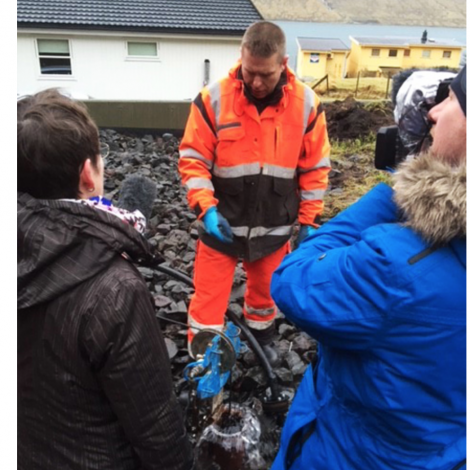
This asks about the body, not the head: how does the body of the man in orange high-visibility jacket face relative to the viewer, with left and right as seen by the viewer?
facing the viewer

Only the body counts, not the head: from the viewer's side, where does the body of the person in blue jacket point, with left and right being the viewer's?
facing away from the viewer and to the left of the viewer

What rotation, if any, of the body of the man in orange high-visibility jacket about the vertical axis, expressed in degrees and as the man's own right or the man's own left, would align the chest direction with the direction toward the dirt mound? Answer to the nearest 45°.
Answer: approximately 180°

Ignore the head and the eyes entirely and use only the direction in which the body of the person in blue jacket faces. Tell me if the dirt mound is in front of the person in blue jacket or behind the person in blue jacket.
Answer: in front

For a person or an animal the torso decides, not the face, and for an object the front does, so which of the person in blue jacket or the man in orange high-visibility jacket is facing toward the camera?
the man in orange high-visibility jacket

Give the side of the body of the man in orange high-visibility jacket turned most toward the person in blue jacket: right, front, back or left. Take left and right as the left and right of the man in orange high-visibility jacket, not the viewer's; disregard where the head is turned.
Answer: front

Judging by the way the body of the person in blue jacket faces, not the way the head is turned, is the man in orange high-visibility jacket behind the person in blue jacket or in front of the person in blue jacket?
in front

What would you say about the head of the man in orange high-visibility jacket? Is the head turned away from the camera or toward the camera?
toward the camera

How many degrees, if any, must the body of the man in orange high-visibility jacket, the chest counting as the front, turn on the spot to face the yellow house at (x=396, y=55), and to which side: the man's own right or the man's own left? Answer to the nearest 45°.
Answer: approximately 180°

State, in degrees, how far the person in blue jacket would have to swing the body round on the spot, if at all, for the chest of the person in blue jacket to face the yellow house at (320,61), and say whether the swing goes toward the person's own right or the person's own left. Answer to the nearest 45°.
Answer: approximately 45° to the person's own right

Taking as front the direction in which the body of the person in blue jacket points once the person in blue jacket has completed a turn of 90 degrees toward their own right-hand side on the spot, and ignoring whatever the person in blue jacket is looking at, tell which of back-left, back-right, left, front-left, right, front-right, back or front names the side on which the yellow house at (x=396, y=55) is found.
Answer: front-left

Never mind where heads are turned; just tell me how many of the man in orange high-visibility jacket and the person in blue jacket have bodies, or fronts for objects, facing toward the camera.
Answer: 1

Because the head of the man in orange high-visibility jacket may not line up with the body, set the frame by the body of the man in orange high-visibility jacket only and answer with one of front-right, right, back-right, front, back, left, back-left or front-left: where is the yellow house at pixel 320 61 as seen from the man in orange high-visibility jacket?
back
